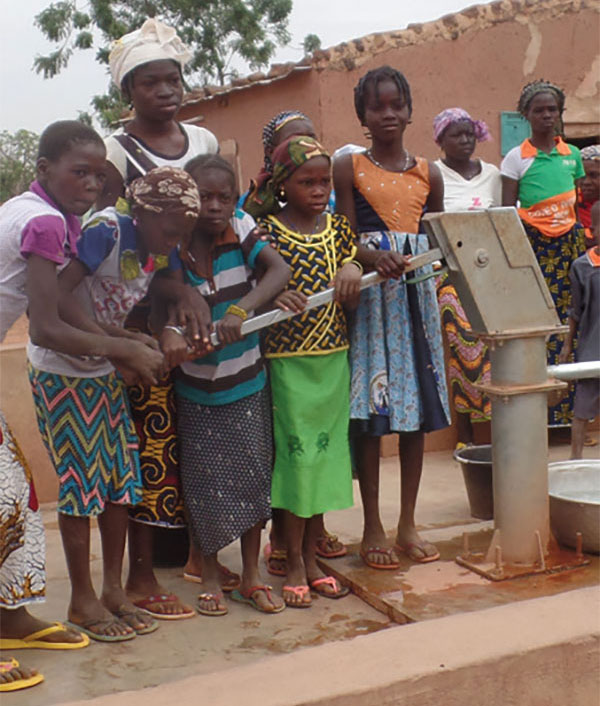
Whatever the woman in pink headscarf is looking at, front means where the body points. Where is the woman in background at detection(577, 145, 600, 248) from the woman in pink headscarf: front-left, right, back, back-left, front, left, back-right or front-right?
back-left

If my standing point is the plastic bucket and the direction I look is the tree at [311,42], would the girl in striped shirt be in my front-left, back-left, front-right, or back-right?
back-left

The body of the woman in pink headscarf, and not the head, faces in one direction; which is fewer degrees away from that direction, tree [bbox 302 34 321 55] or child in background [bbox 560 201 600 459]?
the child in background

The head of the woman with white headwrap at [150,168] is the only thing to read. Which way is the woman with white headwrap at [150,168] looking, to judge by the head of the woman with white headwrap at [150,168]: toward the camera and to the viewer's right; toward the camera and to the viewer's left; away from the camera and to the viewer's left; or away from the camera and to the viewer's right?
toward the camera and to the viewer's right

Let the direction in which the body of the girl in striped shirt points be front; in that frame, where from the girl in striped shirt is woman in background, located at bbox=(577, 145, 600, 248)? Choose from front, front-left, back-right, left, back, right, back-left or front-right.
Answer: back-left

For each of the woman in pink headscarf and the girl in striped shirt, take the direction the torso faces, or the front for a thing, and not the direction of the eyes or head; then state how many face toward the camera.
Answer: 2

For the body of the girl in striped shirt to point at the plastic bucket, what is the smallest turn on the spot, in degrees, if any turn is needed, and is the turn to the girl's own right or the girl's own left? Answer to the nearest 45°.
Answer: approximately 135° to the girl's own left

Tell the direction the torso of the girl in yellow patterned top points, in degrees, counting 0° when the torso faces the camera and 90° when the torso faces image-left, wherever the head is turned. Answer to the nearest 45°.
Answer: approximately 315°
